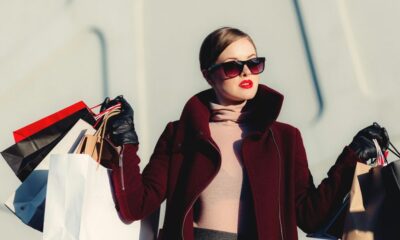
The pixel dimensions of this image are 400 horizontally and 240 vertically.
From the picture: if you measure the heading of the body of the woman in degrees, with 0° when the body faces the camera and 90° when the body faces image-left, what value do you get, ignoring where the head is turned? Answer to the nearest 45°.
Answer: approximately 0°

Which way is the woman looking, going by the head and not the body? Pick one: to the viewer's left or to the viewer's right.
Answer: to the viewer's right
